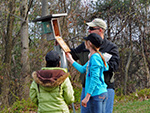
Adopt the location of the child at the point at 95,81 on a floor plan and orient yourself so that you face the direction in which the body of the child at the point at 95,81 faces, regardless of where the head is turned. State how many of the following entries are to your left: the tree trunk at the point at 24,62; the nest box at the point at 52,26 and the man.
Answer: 0

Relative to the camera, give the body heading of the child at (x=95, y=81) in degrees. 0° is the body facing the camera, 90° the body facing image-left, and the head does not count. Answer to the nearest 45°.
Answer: approximately 90°

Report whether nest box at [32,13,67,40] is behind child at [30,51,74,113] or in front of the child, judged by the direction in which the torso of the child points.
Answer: in front

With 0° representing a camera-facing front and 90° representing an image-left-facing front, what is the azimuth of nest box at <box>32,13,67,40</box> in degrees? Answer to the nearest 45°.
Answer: approximately 45°

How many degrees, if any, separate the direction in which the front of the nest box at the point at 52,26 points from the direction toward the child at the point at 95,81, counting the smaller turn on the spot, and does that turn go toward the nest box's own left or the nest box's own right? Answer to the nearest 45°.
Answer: approximately 45° to the nest box's own left

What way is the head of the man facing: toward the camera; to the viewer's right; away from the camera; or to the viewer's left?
to the viewer's left

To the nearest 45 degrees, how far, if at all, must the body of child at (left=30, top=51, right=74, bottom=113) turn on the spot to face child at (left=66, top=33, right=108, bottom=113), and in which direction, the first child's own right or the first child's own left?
approximately 90° to the first child's own right

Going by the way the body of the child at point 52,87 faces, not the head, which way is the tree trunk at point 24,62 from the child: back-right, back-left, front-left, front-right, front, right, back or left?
front

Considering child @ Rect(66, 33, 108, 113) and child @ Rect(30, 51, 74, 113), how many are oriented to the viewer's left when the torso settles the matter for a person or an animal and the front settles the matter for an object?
1

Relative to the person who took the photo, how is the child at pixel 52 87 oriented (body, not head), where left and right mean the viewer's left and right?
facing away from the viewer

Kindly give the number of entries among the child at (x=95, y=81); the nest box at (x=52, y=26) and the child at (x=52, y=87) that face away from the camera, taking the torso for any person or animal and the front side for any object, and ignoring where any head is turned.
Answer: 1
